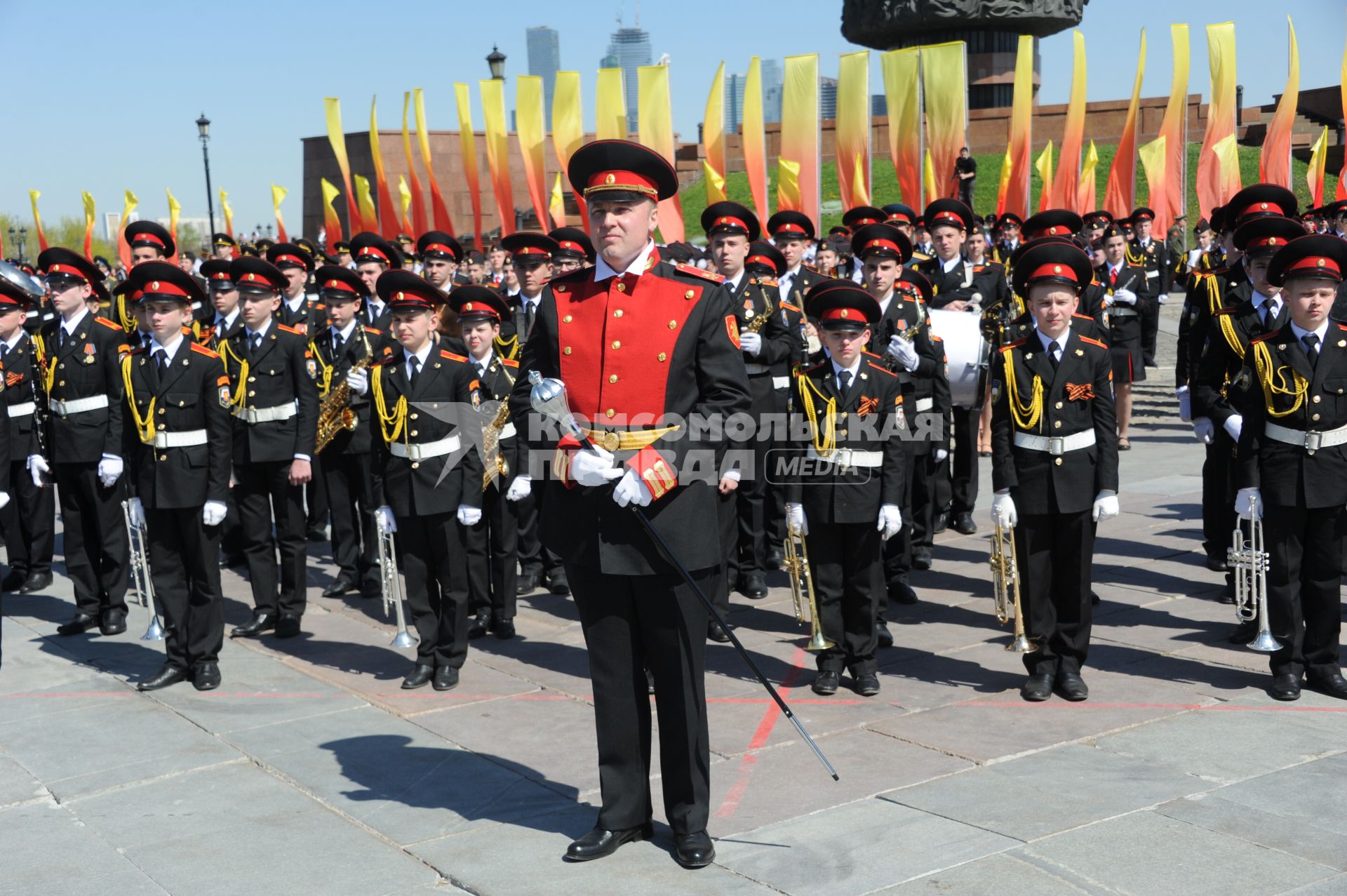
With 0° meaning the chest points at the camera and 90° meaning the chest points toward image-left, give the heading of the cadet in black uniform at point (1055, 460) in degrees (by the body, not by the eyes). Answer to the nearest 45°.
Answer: approximately 0°

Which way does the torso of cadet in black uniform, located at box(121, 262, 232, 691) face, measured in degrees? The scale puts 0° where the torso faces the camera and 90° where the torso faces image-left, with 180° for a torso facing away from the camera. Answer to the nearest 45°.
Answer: approximately 45°

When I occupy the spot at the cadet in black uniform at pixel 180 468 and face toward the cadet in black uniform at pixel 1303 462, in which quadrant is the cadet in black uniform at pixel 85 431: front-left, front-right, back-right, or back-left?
back-left

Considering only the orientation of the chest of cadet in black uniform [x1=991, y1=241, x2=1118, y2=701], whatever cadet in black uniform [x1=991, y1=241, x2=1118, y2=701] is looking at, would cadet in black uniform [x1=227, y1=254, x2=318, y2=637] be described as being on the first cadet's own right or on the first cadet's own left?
on the first cadet's own right

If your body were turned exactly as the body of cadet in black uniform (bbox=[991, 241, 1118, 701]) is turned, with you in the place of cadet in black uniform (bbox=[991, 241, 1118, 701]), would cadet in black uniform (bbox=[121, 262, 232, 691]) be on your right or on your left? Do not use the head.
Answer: on your right

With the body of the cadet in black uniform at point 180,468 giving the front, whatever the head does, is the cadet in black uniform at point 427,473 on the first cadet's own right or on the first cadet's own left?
on the first cadet's own left

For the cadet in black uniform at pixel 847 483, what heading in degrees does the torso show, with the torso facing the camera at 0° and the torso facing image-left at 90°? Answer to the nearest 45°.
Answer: approximately 0°

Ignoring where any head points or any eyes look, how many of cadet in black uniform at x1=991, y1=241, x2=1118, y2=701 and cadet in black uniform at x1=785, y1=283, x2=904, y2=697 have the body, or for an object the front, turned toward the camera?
2
